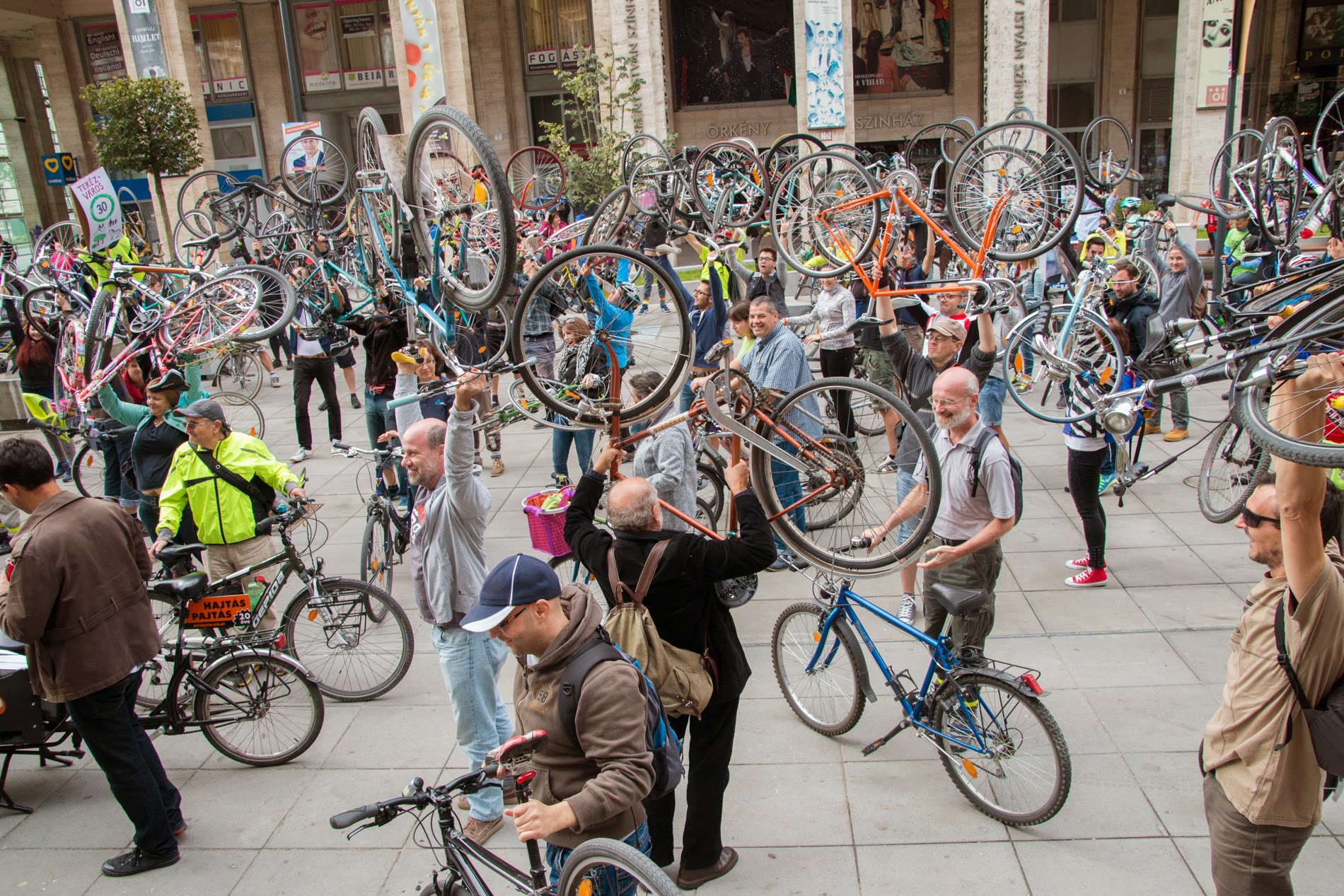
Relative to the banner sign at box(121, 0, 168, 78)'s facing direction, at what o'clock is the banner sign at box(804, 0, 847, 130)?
the banner sign at box(804, 0, 847, 130) is roughly at 10 o'clock from the banner sign at box(121, 0, 168, 78).

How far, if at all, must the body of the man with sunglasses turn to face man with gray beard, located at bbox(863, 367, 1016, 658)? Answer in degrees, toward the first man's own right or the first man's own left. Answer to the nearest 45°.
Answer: approximately 45° to the first man's own right

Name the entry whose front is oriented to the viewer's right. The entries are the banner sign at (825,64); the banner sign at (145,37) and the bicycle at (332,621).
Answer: the bicycle

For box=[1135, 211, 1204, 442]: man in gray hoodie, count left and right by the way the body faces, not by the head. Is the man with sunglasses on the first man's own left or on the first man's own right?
on the first man's own left

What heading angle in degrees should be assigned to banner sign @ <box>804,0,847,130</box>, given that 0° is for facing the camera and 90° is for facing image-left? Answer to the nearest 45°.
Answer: approximately 0°

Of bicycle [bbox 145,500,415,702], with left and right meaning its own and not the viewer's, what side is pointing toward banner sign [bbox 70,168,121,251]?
left
